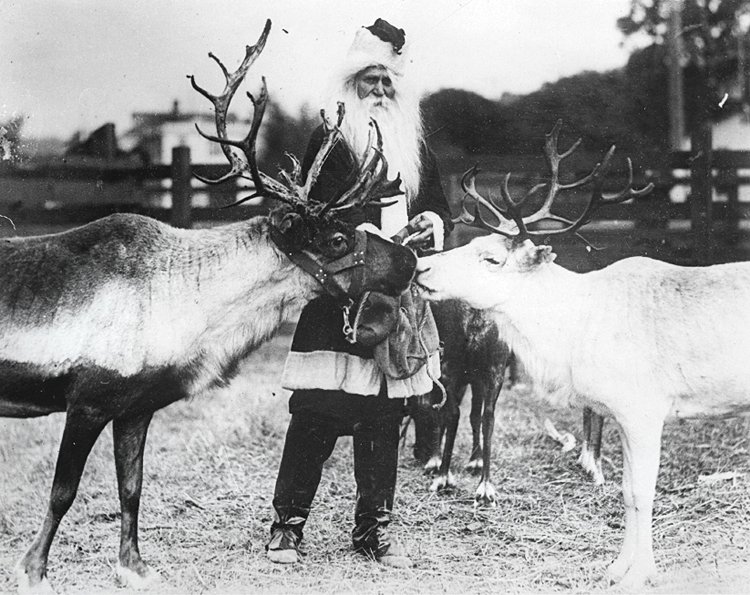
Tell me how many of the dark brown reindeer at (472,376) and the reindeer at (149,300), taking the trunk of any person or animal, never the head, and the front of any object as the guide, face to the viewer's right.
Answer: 1

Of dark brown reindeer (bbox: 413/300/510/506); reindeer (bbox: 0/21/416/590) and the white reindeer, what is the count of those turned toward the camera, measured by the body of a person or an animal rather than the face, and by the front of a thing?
1

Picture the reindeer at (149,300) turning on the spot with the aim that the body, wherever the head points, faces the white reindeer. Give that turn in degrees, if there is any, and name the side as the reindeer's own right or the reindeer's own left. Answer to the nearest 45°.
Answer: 0° — it already faces it

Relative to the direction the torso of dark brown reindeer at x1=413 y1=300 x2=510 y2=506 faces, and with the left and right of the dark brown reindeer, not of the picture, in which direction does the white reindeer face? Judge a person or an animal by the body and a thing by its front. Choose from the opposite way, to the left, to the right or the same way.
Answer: to the right

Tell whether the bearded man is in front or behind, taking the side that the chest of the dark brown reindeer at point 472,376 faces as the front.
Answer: in front

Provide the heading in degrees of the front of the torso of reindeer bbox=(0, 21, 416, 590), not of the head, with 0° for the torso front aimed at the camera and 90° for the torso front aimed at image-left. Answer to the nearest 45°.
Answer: approximately 270°

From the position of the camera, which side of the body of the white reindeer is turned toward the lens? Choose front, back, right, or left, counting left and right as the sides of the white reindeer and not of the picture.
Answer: left

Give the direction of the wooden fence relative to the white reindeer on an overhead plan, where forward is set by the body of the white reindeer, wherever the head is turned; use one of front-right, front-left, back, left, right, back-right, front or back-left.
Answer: right
